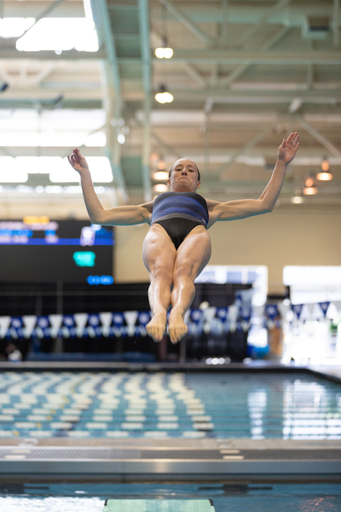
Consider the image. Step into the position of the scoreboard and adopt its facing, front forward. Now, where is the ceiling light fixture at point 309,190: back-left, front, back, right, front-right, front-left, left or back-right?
front-left

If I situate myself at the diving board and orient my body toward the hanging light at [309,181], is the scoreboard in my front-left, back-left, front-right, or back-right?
front-left

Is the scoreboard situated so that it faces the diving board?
yes

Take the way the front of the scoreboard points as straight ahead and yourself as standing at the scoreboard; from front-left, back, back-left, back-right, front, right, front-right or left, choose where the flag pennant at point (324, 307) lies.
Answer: front-left

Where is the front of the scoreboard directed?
toward the camera

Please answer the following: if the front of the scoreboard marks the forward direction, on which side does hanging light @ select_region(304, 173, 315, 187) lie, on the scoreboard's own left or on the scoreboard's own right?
on the scoreboard's own left

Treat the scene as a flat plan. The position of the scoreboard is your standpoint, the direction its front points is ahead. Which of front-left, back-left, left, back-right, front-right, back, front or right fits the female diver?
front

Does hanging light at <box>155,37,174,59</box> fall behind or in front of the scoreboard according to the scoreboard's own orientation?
in front
